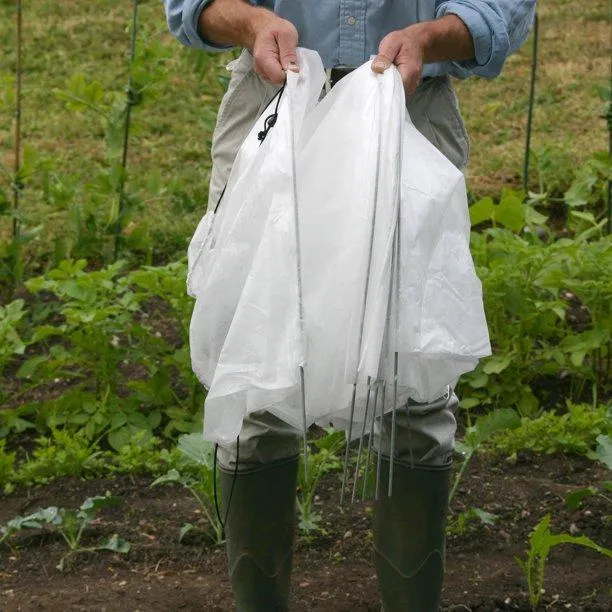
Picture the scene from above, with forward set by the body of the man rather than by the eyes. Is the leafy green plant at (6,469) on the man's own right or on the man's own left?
on the man's own right

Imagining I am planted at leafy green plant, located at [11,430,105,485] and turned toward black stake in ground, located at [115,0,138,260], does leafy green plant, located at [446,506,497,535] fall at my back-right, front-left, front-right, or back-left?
back-right

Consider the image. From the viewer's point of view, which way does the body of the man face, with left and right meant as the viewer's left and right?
facing the viewer

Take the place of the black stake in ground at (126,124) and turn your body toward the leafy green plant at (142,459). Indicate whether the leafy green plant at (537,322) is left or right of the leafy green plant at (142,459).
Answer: left

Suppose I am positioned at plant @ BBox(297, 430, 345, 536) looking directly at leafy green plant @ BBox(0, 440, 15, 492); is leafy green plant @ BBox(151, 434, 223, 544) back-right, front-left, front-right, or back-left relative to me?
front-left

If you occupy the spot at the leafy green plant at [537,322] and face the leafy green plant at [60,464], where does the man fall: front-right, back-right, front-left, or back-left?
front-left

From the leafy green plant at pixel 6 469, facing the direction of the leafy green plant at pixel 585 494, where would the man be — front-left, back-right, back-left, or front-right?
front-right

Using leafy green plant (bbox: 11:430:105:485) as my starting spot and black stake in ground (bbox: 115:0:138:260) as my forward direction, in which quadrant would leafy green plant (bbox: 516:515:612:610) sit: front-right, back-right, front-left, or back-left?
back-right

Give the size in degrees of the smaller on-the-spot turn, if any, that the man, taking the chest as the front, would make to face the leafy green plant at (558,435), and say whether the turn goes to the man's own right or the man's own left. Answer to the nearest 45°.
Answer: approximately 135° to the man's own left

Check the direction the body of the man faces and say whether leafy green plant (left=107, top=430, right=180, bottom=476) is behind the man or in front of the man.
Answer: behind

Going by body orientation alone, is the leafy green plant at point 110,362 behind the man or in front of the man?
behind

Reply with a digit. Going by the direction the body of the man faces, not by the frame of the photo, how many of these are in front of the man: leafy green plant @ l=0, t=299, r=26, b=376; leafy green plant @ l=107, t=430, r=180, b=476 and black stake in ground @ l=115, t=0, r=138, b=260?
0

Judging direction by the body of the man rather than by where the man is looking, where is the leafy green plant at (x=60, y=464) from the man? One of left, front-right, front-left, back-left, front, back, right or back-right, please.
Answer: back-right
